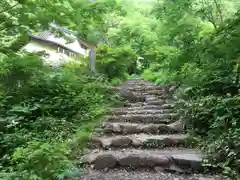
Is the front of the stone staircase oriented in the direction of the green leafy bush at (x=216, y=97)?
no

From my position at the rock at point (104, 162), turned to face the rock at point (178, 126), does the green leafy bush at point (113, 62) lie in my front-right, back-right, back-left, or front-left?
front-left

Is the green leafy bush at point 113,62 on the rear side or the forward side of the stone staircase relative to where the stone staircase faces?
on the rear side

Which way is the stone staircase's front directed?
toward the camera

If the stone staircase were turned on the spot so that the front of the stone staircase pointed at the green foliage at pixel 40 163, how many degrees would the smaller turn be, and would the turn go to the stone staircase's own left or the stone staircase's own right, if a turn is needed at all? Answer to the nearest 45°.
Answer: approximately 45° to the stone staircase's own right
